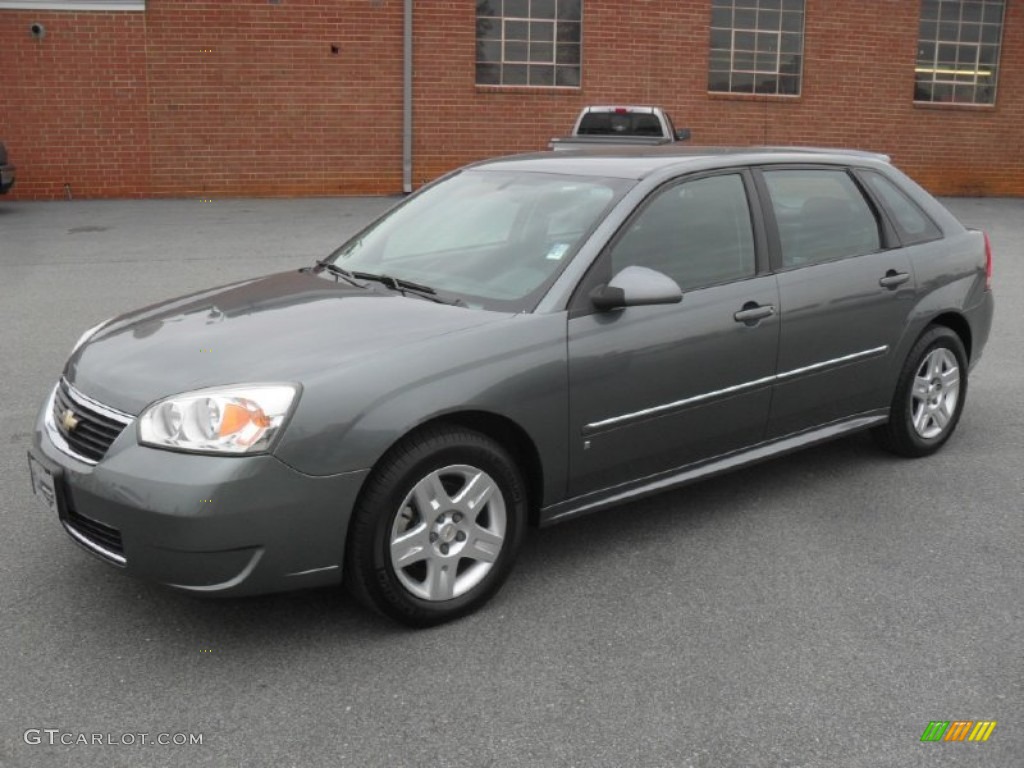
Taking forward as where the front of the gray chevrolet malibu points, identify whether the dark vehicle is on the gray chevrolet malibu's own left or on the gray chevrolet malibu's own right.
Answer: on the gray chevrolet malibu's own right

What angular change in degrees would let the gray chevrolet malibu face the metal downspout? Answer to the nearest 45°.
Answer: approximately 135° to its right

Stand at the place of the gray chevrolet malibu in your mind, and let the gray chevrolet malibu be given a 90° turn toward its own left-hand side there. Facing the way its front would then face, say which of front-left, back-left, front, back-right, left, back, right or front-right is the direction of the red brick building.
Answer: back-left

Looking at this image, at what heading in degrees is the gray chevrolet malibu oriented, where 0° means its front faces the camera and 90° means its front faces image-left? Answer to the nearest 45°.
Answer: approximately 45°

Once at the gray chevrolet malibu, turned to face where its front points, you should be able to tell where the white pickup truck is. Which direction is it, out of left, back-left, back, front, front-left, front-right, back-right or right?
back-right
